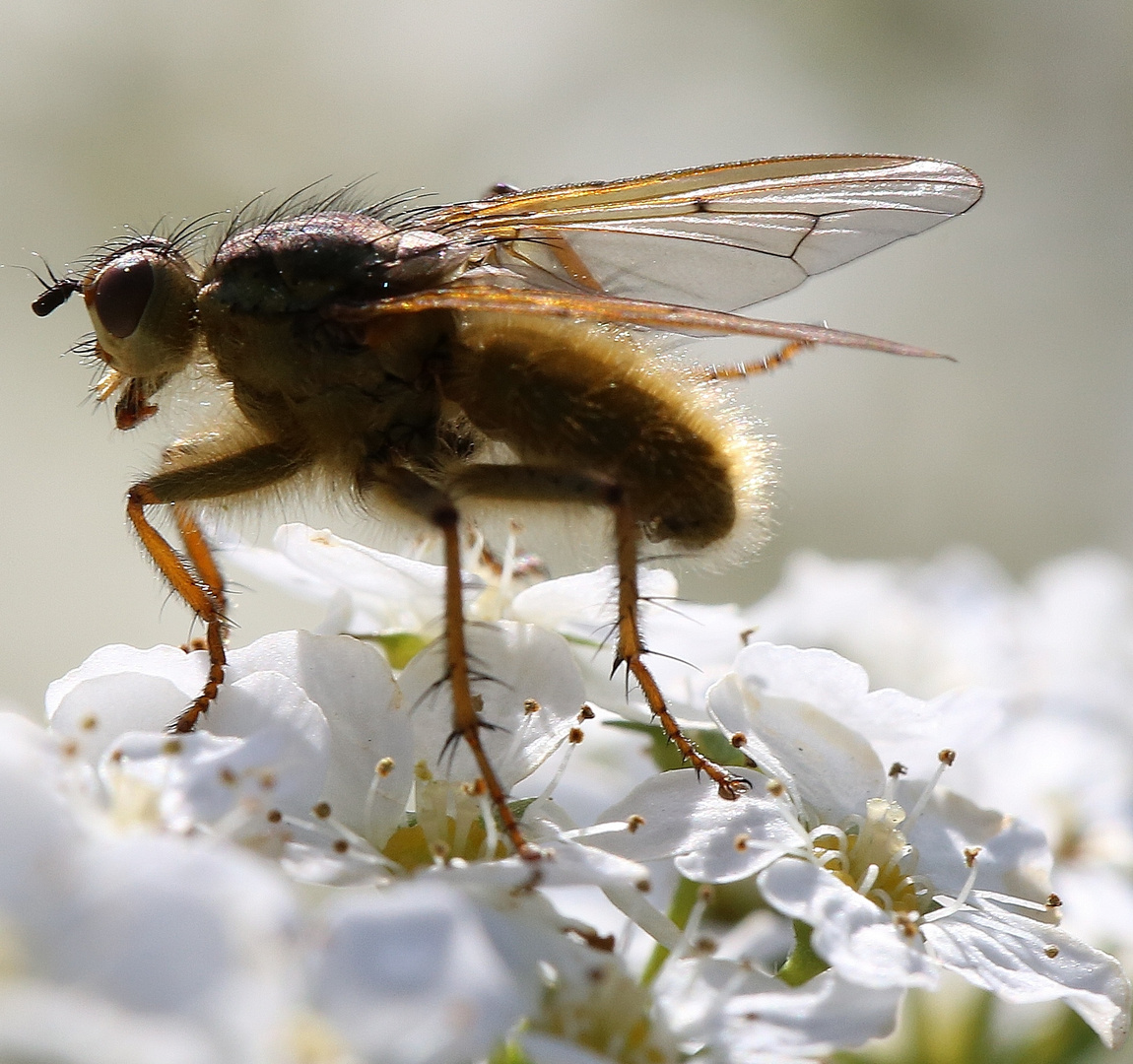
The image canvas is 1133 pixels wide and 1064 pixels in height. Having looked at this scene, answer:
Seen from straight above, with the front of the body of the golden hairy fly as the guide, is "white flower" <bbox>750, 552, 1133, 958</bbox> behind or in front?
behind

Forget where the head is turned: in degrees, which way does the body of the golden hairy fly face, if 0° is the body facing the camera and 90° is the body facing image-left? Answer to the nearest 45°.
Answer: approximately 90°

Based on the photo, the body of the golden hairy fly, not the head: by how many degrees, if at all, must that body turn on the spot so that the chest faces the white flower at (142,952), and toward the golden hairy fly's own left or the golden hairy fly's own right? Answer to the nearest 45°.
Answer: approximately 90° to the golden hairy fly's own left
